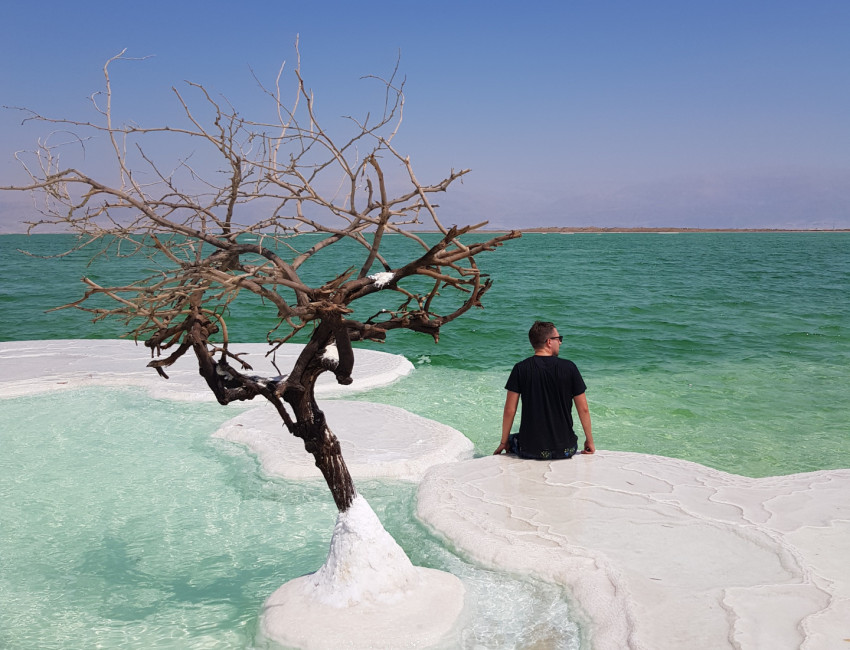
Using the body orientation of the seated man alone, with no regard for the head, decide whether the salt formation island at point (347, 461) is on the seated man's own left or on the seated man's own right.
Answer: on the seated man's own left

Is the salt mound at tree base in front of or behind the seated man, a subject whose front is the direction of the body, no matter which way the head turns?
behind

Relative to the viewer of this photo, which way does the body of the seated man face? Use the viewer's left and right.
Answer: facing away from the viewer

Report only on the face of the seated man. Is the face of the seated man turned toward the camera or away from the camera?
away from the camera
